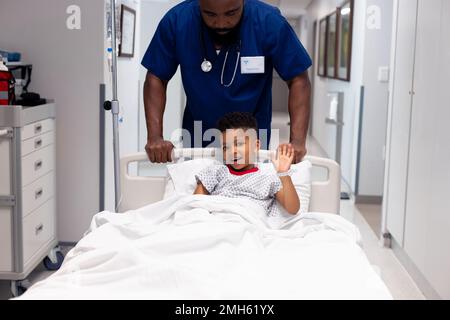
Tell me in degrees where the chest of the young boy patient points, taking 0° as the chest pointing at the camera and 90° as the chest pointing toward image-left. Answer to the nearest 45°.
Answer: approximately 0°

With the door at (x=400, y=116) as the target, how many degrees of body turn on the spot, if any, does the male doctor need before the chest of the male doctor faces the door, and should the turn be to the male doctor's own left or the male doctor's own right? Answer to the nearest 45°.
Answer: approximately 135° to the male doctor's own left

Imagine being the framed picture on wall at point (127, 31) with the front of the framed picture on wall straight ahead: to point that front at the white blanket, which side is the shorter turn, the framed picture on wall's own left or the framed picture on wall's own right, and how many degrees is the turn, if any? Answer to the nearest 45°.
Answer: approximately 45° to the framed picture on wall's own right

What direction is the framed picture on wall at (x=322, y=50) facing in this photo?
to the viewer's left

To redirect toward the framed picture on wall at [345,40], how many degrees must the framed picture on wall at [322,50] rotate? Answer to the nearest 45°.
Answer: approximately 90° to its left

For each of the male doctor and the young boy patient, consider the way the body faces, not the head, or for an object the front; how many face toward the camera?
2

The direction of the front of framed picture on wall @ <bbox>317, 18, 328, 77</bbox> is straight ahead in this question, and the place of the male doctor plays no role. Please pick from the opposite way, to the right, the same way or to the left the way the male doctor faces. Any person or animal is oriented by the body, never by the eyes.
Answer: to the left

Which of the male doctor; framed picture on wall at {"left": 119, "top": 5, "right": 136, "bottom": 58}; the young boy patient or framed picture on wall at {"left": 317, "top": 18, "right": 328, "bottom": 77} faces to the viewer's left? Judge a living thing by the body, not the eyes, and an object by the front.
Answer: framed picture on wall at {"left": 317, "top": 18, "right": 328, "bottom": 77}

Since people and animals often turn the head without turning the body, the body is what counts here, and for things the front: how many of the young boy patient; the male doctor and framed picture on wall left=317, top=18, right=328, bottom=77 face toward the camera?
2
